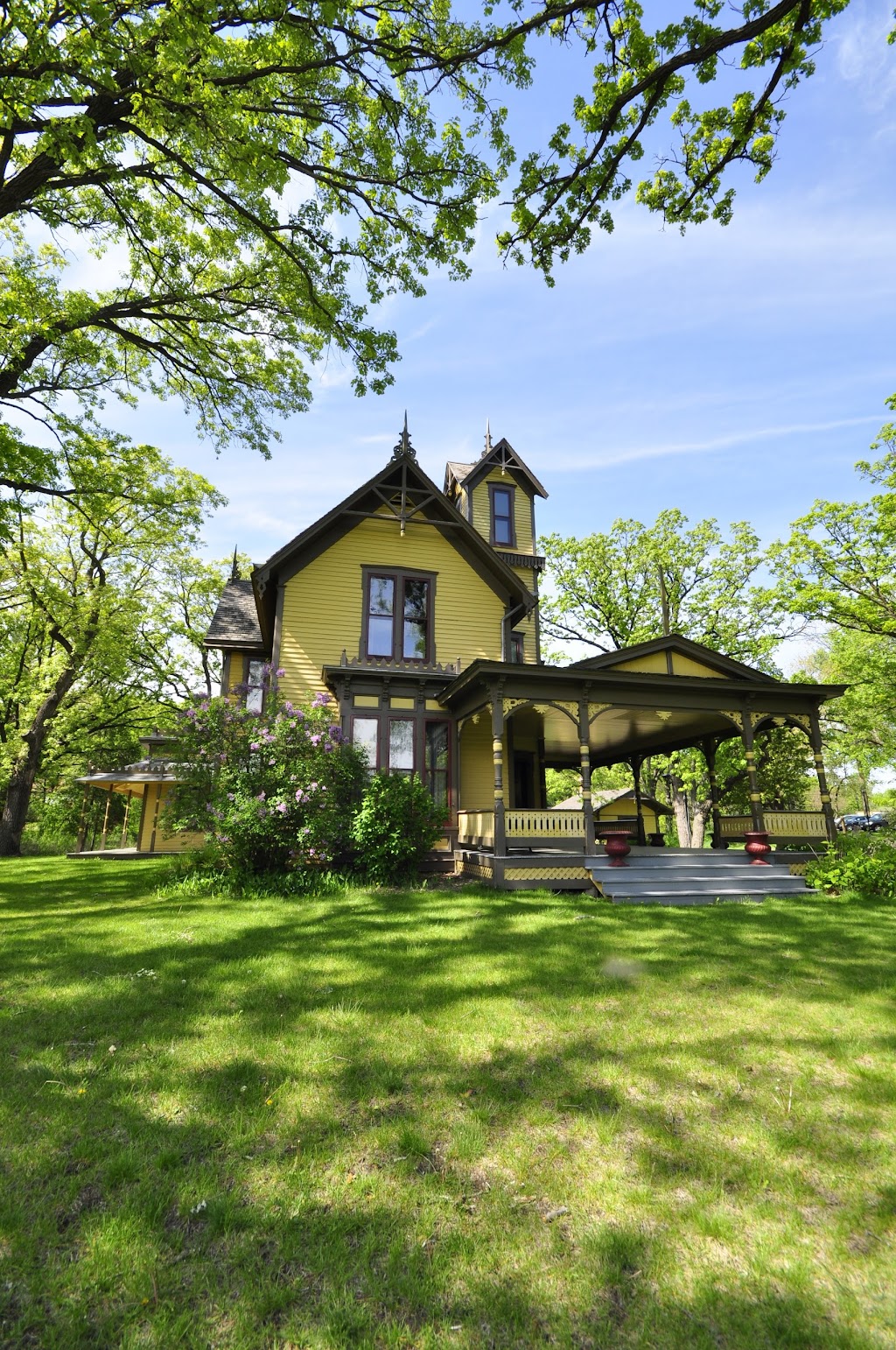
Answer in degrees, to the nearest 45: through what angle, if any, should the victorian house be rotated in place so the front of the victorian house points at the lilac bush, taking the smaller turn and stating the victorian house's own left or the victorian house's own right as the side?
approximately 45° to the victorian house's own right

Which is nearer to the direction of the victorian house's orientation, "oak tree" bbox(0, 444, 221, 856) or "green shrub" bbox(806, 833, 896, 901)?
the green shrub

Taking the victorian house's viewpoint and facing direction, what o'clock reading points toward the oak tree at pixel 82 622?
The oak tree is roughly at 4 o'clock from the victorian house.

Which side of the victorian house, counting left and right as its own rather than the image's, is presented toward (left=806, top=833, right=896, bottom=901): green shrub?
left

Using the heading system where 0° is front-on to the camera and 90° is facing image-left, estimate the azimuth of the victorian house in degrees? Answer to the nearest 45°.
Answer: approximately 0°
